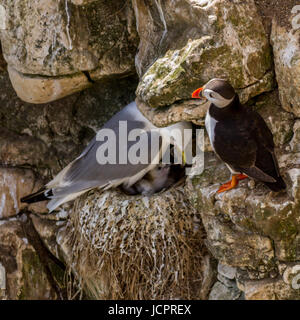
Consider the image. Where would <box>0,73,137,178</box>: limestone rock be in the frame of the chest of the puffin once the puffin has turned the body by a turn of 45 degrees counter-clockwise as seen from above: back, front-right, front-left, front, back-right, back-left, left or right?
right

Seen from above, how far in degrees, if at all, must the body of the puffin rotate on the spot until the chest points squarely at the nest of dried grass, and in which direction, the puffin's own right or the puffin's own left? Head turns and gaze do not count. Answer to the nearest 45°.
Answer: approximately 45° to the puffin's own right

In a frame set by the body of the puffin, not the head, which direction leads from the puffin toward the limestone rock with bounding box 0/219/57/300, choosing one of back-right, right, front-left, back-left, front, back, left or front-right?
front-right

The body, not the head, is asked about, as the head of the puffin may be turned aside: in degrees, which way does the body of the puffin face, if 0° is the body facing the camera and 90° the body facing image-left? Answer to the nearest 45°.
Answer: approximately 90°
